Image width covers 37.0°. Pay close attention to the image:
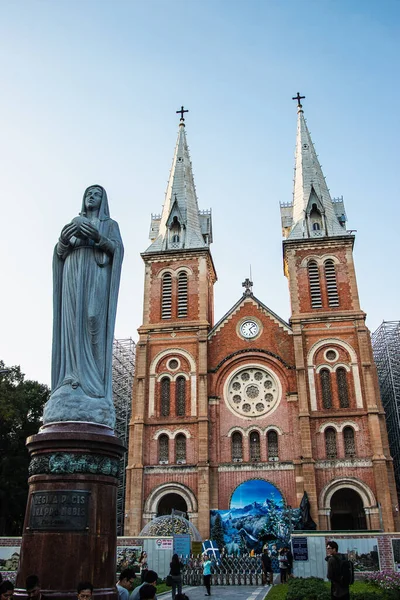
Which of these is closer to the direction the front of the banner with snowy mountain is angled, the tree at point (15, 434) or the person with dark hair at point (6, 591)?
the person with dark hair

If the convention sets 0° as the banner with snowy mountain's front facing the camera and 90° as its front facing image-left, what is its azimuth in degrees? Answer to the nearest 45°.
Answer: approximately 0°

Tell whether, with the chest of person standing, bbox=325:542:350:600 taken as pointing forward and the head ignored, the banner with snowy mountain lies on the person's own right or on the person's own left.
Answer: on the person's own right

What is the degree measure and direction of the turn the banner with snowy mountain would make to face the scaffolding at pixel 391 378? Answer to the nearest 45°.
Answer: approximately 135° to its left

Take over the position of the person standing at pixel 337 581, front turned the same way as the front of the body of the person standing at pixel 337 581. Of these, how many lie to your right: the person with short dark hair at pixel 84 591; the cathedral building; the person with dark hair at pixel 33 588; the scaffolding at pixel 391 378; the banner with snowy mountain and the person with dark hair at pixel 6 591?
3

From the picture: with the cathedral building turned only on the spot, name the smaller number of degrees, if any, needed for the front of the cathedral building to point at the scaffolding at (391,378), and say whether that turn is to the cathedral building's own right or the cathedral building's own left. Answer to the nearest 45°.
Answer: approximately 135° to the cathedral building's own left
